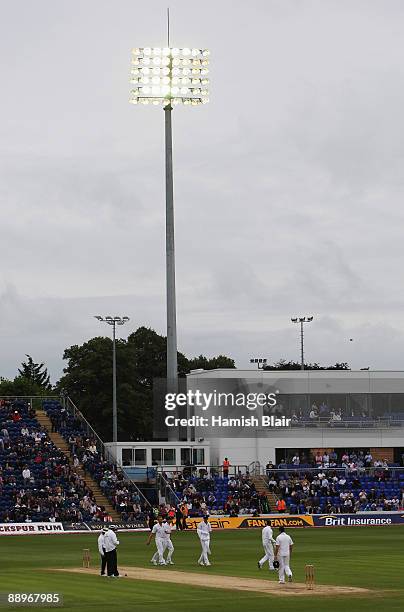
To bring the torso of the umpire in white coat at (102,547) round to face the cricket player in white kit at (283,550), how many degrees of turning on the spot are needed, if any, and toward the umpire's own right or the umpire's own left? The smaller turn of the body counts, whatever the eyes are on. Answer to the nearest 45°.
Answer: approximately 45° to the umpire's own right

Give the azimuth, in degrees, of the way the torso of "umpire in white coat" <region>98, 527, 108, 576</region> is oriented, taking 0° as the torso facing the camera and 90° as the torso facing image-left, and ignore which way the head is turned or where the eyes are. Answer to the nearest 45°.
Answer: approximately 270°

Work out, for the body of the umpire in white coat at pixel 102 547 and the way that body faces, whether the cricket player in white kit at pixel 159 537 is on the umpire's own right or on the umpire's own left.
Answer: on the umpire's own left
